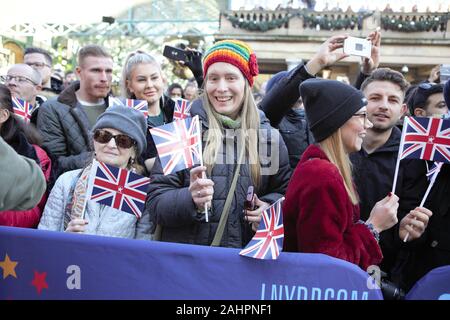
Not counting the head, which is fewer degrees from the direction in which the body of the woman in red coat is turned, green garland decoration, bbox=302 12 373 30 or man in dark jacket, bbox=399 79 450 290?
the man in dark jacket

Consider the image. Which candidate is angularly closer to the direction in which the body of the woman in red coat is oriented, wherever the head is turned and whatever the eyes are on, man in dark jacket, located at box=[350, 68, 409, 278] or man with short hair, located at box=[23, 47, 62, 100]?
the man in dark jacket

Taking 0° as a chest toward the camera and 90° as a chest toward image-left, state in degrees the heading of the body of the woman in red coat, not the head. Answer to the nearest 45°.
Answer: approximately 270°

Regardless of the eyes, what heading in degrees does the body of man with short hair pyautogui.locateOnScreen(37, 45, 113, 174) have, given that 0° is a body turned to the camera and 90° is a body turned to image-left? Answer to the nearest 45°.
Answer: approximately 315°

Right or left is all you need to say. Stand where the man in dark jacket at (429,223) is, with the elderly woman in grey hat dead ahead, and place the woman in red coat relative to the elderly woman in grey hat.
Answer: left

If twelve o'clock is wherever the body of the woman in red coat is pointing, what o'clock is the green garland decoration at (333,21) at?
The green garland decoration is roughly at 9 o'clock from the woman in red coat.
